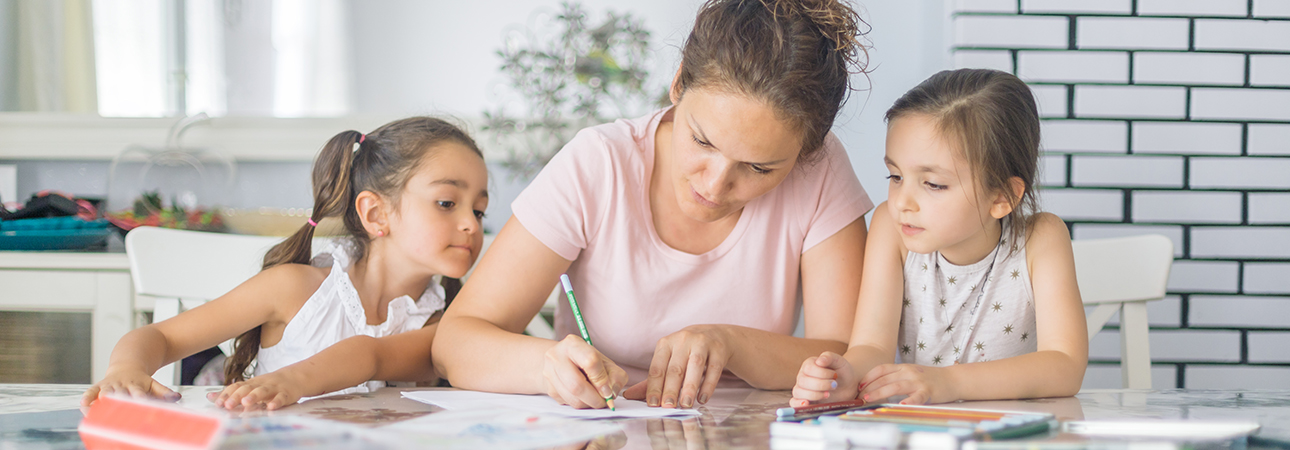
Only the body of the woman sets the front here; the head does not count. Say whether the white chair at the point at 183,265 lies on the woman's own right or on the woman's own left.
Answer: on the woman's own right

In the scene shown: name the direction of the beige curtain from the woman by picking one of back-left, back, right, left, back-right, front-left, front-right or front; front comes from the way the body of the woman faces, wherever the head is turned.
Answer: back-right

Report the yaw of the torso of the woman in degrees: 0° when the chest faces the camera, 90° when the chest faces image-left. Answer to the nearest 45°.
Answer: approximately 0°
